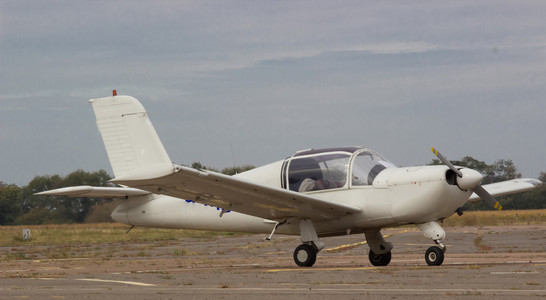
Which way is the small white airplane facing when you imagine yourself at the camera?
facing the viewer and to the right of the viewer
